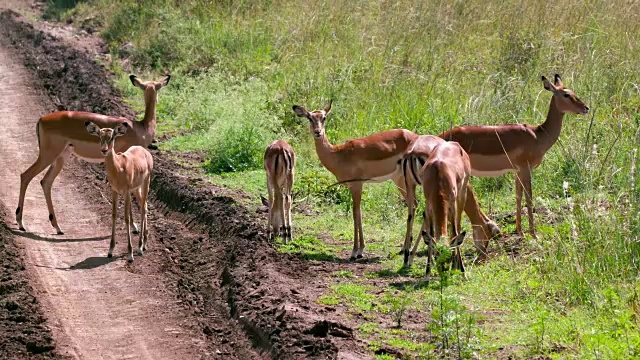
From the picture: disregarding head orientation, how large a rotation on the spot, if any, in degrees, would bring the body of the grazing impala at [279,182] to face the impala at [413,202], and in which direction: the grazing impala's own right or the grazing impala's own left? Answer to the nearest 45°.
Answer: approximately 135° to the grazing impala's own right

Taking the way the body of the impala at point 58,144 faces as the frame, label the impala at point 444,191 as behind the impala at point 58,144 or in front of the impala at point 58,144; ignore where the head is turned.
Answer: in front

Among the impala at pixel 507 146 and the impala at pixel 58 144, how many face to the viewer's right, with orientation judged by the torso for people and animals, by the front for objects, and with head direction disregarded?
2

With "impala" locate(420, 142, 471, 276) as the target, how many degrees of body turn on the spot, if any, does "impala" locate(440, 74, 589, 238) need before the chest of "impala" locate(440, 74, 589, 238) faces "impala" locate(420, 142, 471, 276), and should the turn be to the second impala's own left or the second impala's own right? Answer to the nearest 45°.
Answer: approximately 90° to the second impala's own right

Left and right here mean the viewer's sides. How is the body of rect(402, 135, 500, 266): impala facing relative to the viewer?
facing away from the viewer and to the right of the viewer

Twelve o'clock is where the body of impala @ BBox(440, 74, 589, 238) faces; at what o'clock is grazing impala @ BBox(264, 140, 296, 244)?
The grazing impala is roughly at 5 o'clock from the impala.

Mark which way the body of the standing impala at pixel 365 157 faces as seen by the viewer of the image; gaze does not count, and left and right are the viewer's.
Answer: facing to the left of the viewer

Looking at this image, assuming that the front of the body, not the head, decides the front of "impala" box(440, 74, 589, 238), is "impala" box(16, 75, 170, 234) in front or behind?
behind

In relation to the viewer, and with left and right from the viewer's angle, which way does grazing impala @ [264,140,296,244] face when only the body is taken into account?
facing away from the viewer

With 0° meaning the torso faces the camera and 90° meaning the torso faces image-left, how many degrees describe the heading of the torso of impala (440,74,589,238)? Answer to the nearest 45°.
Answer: approximately 270°

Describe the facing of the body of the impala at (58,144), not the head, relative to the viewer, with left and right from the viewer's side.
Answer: facing to the right of the viewer
